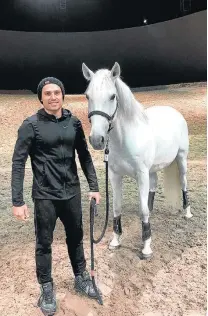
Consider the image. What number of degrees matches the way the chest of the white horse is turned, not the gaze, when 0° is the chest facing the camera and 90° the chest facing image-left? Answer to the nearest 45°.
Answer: approximately 45°

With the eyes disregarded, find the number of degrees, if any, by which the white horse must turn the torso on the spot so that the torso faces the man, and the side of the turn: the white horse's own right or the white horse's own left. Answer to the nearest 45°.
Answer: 0° — it already faces them
